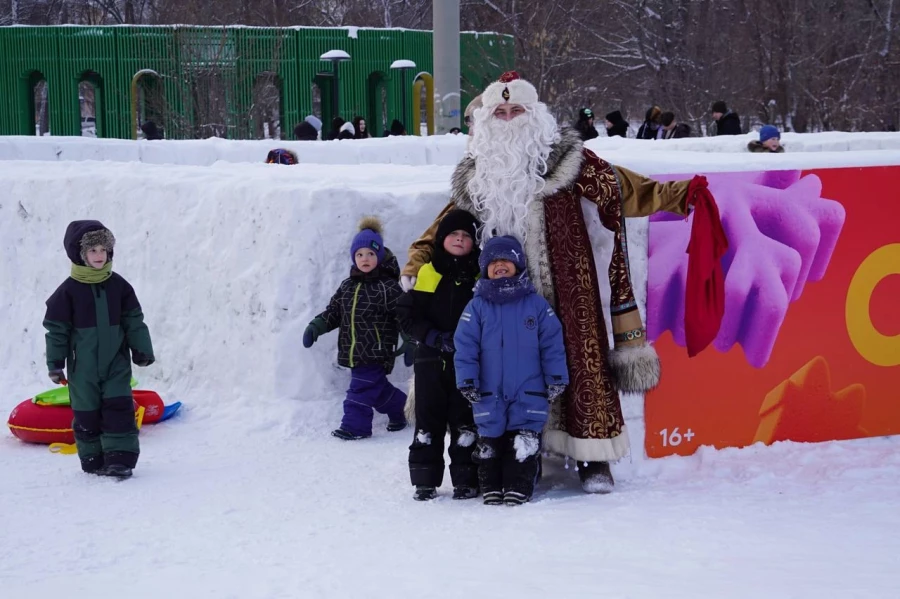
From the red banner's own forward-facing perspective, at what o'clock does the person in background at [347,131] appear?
The person in background is roughly at 5 o'clock from the red banner.

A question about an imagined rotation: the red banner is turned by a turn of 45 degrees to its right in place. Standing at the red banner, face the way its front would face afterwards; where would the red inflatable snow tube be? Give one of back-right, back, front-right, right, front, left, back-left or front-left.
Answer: front-right

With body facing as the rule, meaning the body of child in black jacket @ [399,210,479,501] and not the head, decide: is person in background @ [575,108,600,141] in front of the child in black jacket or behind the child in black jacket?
behind

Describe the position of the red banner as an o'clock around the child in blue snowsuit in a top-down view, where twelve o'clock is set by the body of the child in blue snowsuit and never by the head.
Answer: The red banner is roughly at 8 o'clock from the child in blue snowsuit.

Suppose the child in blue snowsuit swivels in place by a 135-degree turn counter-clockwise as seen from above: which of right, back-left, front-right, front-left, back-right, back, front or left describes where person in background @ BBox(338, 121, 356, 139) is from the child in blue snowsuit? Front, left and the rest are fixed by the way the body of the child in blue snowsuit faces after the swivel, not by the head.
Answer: front-left

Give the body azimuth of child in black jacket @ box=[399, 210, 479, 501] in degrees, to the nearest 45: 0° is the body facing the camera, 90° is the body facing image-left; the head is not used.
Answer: approximately 0°

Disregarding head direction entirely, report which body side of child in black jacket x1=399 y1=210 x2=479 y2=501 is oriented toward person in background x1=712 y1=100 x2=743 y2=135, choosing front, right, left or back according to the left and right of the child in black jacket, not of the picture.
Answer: back

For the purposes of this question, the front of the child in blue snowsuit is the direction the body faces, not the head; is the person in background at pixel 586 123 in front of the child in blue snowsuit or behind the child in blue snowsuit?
behind

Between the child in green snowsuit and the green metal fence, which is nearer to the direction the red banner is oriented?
the child in green snowsuit

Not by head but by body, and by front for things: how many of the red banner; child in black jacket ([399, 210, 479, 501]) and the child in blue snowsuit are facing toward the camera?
3

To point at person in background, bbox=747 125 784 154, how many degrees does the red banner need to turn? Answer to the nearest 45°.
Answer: approximately 180°
